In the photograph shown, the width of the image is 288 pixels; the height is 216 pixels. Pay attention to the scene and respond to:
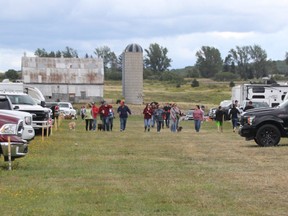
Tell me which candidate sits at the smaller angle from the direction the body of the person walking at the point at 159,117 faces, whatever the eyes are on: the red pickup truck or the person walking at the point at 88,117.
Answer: the red pickup truck

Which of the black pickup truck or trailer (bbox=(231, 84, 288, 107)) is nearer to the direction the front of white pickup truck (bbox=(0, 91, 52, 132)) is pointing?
the black pickup truck

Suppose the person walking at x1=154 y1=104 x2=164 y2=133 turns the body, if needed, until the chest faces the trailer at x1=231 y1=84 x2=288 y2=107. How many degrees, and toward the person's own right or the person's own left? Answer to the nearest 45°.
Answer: approximately 135° to the person's own left

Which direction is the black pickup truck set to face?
to the viewer's left

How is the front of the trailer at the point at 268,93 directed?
to the viewer's left

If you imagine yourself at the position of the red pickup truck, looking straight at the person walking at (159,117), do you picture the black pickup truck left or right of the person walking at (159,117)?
right

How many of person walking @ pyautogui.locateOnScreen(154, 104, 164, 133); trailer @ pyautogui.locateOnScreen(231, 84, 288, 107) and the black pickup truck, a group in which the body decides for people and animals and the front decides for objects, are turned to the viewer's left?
2
